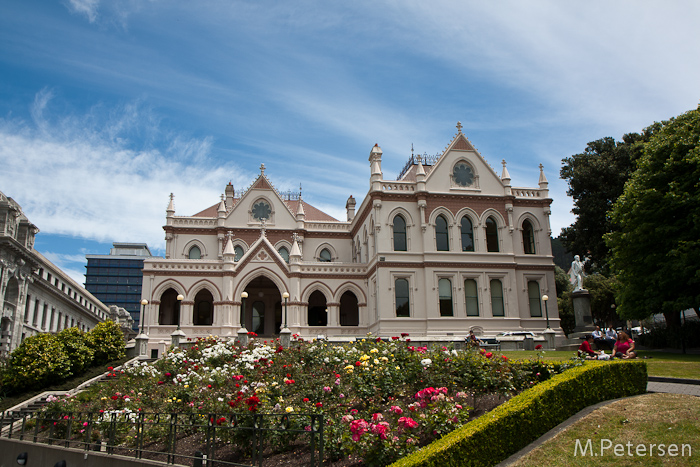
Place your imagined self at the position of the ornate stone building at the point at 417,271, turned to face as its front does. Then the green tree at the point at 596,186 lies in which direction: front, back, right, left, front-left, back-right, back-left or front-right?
left

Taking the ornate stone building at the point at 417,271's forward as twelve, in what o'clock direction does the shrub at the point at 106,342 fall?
The shrub is roughly at 2 o'clock from the ornate stone building.

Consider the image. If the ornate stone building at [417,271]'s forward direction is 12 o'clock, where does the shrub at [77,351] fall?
The shrub is roughly at 2 o'clock from the ornate stone building.

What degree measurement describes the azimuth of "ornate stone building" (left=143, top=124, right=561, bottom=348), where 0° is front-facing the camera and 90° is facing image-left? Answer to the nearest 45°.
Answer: approximately 0°

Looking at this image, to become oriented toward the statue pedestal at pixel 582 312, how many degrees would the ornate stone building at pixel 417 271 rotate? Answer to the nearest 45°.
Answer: approximately 45° to its left

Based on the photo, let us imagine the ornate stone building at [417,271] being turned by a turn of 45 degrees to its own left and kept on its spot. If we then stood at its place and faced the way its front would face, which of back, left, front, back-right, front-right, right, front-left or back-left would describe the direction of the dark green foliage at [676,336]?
front

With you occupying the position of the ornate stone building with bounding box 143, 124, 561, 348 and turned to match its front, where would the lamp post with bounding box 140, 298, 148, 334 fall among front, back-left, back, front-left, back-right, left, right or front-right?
right

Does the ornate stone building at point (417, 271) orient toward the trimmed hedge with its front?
yes

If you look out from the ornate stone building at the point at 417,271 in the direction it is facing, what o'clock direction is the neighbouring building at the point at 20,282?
The neighbouring building is roughly at 3 o'clock from the ornate stone building.

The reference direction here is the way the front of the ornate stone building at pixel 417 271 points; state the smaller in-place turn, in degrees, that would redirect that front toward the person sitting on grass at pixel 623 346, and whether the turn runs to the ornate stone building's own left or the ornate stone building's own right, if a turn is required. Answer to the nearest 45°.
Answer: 0° — it already faces them

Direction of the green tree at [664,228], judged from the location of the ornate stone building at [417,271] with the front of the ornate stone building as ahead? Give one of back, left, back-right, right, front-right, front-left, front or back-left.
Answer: front-left

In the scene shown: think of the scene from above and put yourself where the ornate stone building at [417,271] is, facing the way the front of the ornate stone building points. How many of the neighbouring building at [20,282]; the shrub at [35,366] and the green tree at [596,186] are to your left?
1

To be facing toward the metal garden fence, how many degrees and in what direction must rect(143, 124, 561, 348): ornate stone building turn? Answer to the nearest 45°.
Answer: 0° — it already faces it

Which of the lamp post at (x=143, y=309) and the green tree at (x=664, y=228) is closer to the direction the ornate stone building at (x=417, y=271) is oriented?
the green tree

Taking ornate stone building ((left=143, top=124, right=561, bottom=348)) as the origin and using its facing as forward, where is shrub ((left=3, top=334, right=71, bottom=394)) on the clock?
The shrub is roughly at 2 o'clock from the ornate stone building.
